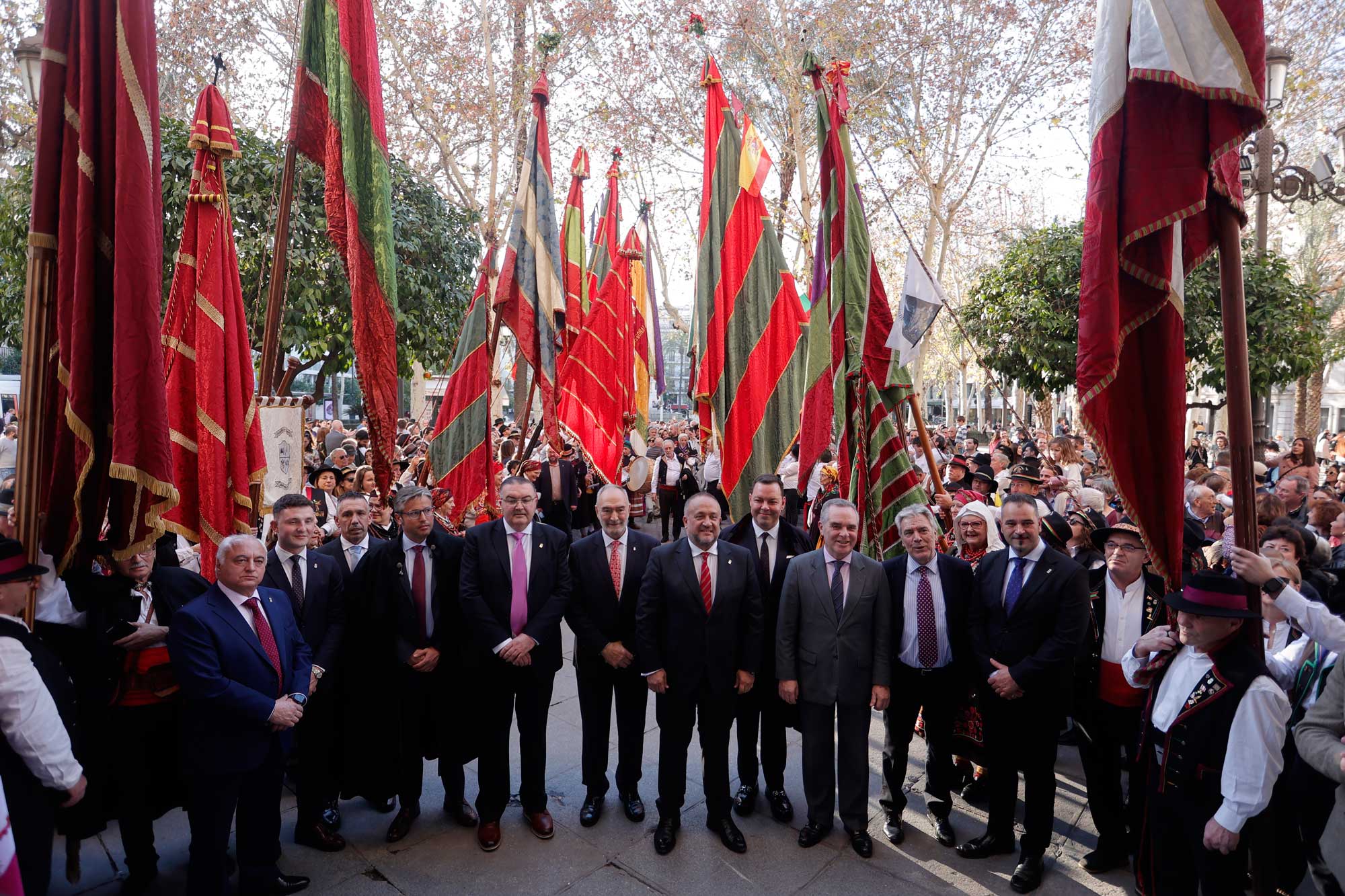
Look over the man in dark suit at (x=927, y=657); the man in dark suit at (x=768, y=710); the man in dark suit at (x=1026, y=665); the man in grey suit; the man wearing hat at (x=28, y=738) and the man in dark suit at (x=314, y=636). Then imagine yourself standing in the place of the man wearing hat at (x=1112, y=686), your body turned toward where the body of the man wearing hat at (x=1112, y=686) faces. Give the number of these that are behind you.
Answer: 0

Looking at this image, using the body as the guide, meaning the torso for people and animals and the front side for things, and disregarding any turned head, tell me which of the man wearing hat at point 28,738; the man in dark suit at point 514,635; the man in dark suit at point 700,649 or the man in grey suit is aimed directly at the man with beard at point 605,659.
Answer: the man wearing hat

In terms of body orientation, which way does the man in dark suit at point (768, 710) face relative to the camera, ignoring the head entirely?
toward the camera

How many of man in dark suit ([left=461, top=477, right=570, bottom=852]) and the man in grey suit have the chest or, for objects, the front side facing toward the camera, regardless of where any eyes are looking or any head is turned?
2

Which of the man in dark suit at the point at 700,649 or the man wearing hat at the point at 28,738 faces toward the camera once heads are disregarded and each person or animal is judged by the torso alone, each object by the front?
the man in dark suit

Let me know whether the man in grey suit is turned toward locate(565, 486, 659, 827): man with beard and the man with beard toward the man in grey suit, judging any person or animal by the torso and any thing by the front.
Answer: no

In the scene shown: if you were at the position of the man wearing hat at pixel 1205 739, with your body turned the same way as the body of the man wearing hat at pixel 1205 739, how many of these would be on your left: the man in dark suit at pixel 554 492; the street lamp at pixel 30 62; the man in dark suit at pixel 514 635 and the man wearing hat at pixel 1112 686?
0

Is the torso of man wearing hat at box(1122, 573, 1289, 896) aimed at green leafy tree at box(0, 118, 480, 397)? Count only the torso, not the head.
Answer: no

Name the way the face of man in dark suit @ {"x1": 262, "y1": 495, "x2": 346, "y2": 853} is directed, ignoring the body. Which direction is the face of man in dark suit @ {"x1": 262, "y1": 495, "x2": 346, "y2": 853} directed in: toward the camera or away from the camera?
toward the camera

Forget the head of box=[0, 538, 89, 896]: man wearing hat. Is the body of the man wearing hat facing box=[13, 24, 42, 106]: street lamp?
no

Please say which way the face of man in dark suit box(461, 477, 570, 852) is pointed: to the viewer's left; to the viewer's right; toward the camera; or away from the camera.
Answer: toward the camera

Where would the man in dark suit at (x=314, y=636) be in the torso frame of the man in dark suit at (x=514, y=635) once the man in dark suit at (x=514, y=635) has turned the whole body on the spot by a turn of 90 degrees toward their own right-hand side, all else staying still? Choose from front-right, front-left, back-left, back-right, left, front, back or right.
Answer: front

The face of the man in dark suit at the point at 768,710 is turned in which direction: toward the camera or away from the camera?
toward the camera

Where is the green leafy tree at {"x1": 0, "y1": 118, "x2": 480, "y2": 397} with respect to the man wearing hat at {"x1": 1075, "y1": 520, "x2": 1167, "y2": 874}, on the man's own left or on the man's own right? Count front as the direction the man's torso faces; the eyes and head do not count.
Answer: on the man's own right

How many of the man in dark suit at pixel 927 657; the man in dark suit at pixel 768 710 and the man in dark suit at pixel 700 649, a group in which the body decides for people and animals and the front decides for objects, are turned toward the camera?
3

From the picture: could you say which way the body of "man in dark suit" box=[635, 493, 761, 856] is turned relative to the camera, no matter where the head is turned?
toward the camera

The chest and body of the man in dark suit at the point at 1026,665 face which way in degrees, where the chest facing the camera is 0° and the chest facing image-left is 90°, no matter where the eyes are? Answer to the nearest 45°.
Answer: approximately 45°

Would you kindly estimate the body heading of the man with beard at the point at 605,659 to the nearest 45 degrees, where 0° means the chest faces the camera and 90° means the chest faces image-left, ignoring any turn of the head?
approximately 0°

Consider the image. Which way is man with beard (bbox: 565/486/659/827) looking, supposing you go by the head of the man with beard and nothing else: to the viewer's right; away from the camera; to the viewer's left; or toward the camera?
toward the camera

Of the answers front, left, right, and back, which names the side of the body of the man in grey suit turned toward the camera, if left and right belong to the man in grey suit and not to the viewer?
front

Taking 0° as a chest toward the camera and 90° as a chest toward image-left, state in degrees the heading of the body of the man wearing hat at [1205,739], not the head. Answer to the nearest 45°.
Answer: approximately 45°

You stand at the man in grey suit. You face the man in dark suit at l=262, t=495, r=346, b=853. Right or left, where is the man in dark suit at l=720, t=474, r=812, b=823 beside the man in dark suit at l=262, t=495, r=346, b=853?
right
